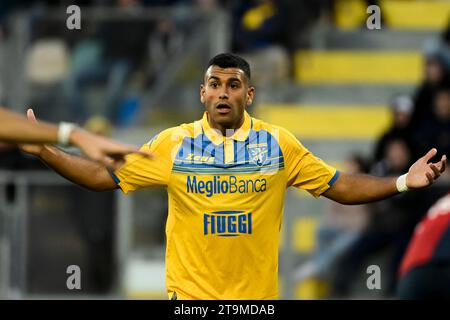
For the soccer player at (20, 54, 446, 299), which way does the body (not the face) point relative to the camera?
toward the camera

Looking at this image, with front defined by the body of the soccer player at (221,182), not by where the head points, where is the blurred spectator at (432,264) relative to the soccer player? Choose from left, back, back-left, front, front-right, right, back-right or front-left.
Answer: back-left

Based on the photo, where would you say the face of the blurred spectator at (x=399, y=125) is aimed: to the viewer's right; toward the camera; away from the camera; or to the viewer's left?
toward the camera

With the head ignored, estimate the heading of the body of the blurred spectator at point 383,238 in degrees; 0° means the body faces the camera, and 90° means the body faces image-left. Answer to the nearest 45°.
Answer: approximately 45°

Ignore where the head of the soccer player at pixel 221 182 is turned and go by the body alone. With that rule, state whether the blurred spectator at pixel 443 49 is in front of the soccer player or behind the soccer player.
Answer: behind

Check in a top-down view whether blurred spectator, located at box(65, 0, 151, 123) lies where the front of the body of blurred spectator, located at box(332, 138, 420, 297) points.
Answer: no

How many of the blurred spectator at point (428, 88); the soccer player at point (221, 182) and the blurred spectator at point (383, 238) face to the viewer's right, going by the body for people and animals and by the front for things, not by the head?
0

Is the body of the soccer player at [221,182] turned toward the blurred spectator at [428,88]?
no

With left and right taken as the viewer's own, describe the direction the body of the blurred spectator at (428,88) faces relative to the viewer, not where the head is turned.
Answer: facing the viewer and to the left of the viewer

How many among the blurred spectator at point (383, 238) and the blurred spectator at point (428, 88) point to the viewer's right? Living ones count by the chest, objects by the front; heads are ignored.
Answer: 0

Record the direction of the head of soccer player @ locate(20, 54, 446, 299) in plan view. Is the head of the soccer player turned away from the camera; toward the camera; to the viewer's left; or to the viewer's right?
toward the camera

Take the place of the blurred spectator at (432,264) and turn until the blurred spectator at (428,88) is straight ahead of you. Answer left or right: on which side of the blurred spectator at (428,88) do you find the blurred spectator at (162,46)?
left
